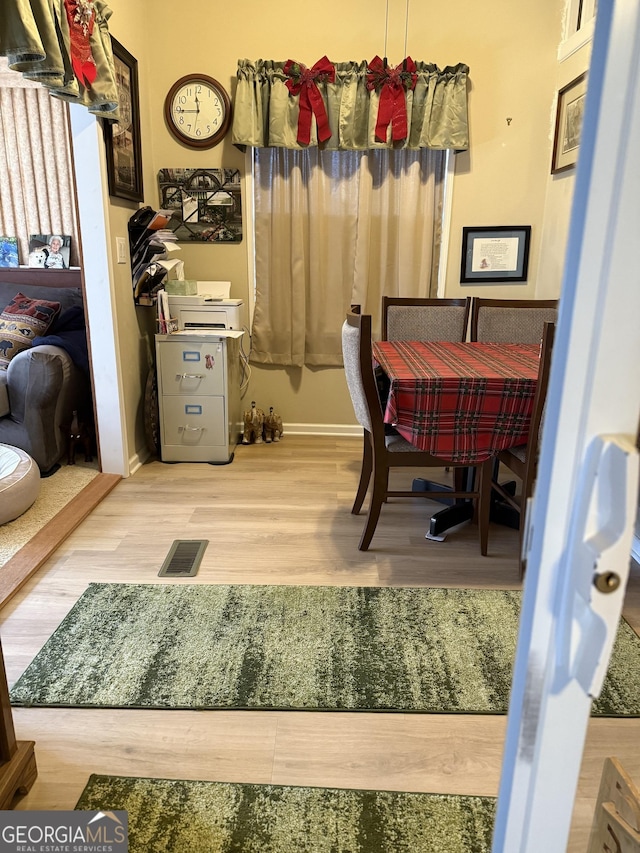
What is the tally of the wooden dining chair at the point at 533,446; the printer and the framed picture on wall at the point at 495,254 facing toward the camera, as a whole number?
2

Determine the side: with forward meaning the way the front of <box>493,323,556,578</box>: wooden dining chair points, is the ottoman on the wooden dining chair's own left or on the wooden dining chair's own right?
on the wooden dining chair's own left

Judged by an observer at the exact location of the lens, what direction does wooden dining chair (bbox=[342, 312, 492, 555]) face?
facing to the right of the viewer

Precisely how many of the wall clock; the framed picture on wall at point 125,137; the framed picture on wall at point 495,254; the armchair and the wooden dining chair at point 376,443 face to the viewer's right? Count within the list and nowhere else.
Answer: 2

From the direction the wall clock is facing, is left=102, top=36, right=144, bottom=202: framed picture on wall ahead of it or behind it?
ahead

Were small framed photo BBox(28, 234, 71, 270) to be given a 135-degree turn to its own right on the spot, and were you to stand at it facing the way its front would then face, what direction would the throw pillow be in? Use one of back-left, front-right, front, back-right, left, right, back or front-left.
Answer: back-left

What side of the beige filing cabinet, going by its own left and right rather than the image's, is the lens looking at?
front

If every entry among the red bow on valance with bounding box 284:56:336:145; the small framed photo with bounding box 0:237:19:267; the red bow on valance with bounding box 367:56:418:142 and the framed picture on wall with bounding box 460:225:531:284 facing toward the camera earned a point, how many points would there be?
4

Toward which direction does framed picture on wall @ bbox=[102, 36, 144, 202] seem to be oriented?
to the viewer's right

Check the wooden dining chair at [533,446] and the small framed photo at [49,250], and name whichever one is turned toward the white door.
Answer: the small framed photo

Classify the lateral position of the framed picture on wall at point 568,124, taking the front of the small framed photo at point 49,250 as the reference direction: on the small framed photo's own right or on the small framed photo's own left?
on the small framed photo's own left

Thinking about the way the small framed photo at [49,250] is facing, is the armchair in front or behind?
in front

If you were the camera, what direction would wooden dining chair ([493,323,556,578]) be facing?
facing away from the viewer and to the left of the viewer

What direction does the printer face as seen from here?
toward the camera
